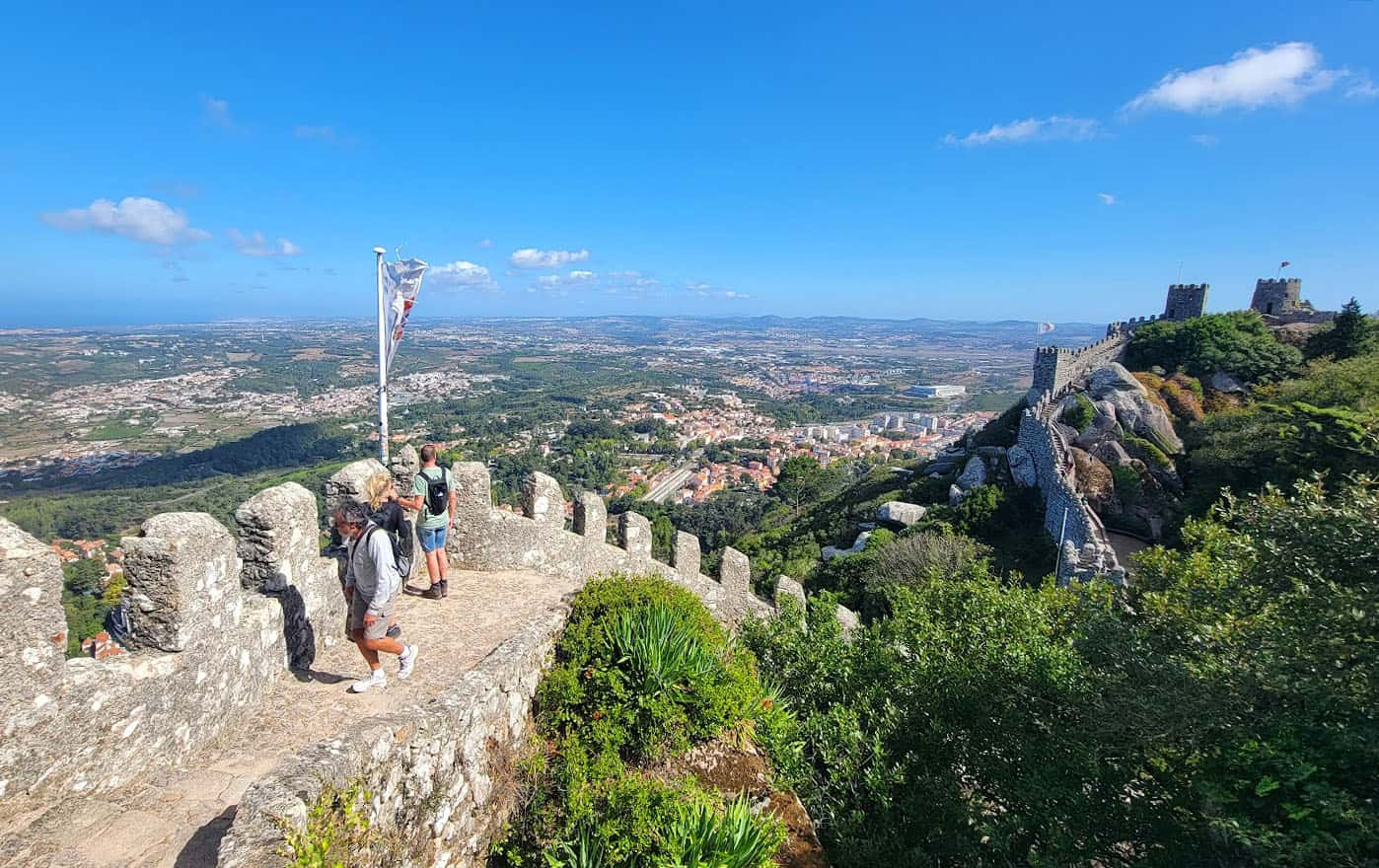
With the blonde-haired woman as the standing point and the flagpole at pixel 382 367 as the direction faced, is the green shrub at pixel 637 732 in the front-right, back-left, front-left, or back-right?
back-right

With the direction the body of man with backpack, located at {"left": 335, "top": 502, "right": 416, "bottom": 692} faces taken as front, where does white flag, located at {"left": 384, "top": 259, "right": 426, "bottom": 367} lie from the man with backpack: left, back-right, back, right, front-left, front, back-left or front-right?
back-right

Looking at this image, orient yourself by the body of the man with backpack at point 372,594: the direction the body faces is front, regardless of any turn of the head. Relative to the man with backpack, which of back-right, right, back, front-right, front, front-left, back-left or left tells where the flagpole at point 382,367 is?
back-right

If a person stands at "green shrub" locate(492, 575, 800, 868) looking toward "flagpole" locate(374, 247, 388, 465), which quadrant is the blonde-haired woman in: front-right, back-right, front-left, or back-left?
front-left

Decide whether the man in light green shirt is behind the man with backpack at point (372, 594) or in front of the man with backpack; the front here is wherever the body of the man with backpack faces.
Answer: behind

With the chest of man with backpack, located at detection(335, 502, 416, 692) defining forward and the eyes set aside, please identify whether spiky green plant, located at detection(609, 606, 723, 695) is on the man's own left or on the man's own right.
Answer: on the man's own left

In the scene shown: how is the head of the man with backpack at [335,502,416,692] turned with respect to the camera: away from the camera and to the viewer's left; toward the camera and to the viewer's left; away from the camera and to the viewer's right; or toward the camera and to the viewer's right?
toward the camera and to the viewer's left

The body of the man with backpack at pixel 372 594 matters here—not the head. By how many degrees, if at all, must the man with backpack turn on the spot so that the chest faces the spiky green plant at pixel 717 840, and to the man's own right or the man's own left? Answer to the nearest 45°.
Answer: approximately 90° to the man's own left

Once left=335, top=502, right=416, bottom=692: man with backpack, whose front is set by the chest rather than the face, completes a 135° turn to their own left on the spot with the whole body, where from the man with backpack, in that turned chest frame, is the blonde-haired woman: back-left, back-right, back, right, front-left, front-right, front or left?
left

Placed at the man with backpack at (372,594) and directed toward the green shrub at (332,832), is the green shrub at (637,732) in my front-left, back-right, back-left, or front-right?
front-left

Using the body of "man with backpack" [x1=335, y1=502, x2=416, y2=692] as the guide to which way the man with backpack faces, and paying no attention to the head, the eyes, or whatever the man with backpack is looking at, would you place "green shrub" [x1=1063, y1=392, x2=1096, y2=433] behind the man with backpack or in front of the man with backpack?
behind

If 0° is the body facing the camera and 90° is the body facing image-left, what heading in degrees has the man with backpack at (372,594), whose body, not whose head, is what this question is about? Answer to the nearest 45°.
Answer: approximately 45°
